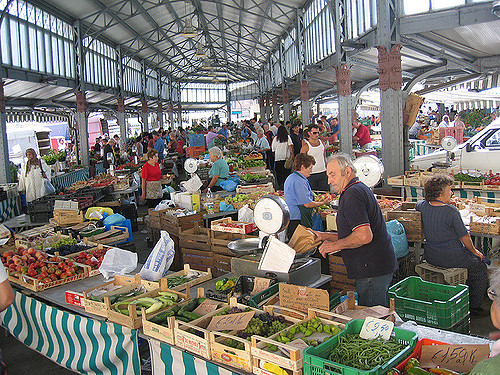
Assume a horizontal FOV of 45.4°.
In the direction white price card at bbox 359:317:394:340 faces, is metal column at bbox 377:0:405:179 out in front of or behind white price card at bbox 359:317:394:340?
behind

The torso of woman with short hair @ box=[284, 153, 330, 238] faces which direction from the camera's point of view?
to the viewer's right

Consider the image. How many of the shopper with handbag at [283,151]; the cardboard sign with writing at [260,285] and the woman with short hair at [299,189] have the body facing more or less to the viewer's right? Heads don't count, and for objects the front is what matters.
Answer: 1

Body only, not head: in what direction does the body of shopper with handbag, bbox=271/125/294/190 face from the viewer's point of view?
away from the camera

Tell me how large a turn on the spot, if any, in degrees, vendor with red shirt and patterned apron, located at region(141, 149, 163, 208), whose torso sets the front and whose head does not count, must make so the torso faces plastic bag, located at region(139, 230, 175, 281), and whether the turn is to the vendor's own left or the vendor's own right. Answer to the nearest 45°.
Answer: approximately 45° to the vendor's own right

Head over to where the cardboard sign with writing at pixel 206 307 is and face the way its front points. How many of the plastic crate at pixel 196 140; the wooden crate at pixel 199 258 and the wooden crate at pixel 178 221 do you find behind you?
3

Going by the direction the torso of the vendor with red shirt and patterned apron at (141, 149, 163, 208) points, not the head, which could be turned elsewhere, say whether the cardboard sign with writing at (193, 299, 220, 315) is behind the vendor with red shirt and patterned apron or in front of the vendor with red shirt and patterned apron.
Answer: in front

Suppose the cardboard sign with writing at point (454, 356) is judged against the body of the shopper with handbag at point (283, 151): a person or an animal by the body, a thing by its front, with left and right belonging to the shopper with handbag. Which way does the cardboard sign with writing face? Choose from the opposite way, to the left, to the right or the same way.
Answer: the opposite way
